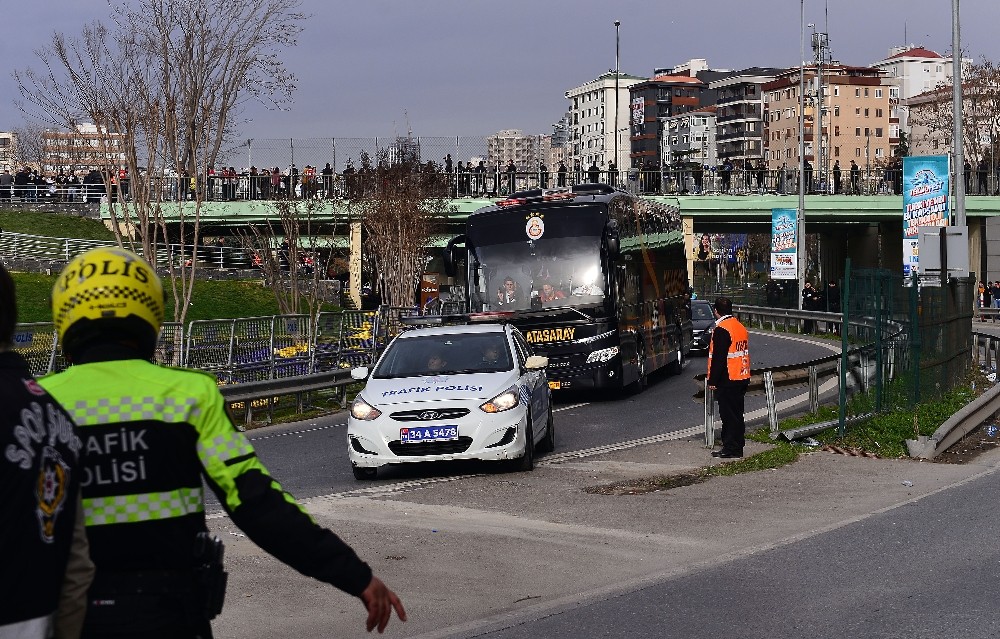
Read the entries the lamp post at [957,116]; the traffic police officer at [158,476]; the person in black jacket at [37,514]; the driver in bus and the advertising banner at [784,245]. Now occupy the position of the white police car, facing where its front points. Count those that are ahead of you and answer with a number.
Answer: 2

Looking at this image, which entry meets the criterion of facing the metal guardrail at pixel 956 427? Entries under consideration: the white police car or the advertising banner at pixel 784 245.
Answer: the advertising banner

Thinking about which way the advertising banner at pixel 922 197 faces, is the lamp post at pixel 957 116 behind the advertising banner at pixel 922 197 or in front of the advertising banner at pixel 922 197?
behind

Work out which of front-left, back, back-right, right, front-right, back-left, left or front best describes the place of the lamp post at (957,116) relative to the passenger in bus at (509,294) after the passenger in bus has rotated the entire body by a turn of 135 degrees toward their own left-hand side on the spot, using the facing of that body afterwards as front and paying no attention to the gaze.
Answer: front

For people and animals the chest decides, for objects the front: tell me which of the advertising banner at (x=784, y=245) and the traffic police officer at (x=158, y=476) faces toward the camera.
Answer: the advertising banner

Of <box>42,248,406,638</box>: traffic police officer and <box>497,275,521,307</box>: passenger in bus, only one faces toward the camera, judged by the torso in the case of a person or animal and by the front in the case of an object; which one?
the passenger in bus

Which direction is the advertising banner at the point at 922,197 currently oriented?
toward the camera

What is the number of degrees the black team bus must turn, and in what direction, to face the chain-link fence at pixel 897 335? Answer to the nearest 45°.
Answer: approximately 90° to its left

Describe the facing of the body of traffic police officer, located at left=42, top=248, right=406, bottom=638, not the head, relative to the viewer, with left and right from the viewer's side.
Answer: facing away from the viewer

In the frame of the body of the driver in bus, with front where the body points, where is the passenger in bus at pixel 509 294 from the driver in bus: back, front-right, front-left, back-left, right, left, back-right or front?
right

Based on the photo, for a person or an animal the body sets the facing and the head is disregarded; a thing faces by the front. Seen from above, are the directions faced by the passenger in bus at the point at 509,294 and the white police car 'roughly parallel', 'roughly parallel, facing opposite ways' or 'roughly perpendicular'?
roughly parallel

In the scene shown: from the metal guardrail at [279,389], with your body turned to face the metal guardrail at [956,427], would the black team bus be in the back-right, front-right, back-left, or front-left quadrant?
front-left

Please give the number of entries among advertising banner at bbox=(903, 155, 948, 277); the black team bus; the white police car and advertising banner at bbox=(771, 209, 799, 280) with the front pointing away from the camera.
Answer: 0

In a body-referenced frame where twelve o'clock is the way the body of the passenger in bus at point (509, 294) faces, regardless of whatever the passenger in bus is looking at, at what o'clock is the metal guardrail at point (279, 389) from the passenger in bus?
The metal guardrail is roughly at 2 o'clock from the passenger in bus.

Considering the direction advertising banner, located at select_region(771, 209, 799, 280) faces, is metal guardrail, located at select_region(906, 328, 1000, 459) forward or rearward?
forward

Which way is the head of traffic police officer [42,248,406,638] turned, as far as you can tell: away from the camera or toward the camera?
away from the camera

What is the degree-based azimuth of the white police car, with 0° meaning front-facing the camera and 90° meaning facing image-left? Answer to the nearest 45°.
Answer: approximately 0°

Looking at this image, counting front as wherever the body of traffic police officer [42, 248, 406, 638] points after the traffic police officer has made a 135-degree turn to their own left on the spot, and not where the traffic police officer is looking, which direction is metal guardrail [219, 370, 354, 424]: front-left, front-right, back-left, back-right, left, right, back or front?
back-right

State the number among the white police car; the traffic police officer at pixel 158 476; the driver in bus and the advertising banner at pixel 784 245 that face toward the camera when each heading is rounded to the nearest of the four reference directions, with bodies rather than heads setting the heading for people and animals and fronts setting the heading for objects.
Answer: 3

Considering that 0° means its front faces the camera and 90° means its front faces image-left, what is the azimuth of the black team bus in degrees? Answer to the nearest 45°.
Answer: approximately 45°
